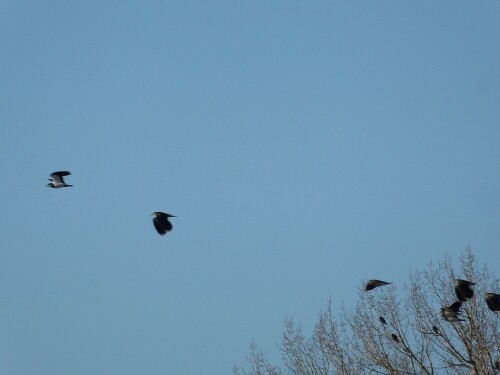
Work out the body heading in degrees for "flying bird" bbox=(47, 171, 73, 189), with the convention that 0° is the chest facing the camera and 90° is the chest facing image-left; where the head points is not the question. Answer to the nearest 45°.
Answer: approximately 90°

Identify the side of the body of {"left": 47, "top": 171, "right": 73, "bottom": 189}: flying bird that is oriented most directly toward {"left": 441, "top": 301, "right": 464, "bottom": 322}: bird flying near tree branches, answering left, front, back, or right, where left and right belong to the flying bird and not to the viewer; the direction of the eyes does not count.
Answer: back

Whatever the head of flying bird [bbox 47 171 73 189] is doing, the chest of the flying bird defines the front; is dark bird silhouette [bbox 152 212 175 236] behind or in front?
behind
